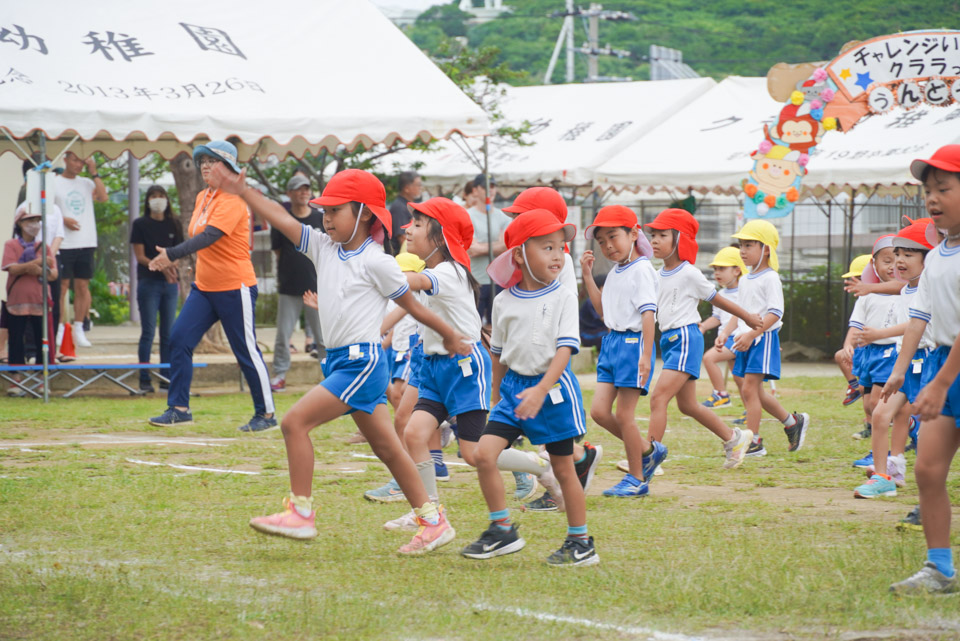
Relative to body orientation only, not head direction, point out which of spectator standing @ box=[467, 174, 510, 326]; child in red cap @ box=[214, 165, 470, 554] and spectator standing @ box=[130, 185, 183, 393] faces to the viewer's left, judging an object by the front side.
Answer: the child in red cap

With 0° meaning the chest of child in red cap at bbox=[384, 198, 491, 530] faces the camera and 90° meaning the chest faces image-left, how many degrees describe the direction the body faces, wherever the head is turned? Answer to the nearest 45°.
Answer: approximately 90°

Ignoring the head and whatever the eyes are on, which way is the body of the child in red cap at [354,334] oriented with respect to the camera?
to the viewer's left

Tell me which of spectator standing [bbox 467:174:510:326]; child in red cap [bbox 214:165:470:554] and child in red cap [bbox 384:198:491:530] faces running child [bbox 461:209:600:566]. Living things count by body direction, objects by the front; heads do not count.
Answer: the spectator standing

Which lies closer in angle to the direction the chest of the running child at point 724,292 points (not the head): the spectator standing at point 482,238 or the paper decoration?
the spectator standing

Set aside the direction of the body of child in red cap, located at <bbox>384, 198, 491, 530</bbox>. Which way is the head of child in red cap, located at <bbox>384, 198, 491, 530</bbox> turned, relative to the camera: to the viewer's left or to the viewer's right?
to the viewer's left

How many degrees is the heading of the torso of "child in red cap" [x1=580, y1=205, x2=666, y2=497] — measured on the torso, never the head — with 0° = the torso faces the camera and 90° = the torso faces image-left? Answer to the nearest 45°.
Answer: approximately 45°

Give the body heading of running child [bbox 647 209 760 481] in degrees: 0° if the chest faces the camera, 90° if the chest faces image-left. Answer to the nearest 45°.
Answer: approximately 90°
